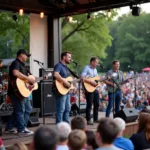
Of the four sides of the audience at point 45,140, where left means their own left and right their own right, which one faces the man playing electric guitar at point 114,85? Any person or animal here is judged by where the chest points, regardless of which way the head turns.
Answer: front

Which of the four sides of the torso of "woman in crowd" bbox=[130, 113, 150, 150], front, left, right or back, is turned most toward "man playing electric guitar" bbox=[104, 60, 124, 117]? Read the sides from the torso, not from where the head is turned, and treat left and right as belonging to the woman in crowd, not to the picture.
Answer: front

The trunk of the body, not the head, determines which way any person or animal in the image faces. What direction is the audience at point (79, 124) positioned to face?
away from the camera

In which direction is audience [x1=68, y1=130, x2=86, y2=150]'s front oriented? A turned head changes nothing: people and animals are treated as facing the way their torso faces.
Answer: away from the camera

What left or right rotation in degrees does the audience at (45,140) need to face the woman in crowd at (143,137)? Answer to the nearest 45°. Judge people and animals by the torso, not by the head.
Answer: approximately 45° to their right

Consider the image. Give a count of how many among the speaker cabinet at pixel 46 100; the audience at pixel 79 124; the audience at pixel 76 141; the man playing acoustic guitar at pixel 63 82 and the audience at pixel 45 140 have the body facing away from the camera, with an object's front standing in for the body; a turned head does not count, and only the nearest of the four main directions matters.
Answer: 3

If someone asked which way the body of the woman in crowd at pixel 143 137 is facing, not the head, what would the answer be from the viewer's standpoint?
away from the camera

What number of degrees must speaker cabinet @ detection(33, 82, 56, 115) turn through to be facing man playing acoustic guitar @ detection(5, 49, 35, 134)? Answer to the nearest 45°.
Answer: approximately 45° to its right

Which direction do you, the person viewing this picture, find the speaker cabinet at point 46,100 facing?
facing the viewer and to the right of the viewer

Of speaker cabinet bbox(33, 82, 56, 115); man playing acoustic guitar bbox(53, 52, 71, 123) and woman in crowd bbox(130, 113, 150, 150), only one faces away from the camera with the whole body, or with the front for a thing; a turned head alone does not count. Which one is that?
the woman in crowd

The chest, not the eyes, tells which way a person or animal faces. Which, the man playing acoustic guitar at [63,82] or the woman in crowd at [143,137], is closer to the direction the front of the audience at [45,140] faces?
the man playing acoustic guitar

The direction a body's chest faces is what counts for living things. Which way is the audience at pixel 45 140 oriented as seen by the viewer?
away from the camera

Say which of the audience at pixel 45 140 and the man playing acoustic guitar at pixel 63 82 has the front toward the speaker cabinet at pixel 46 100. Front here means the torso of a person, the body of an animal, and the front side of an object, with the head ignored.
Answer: the audience
